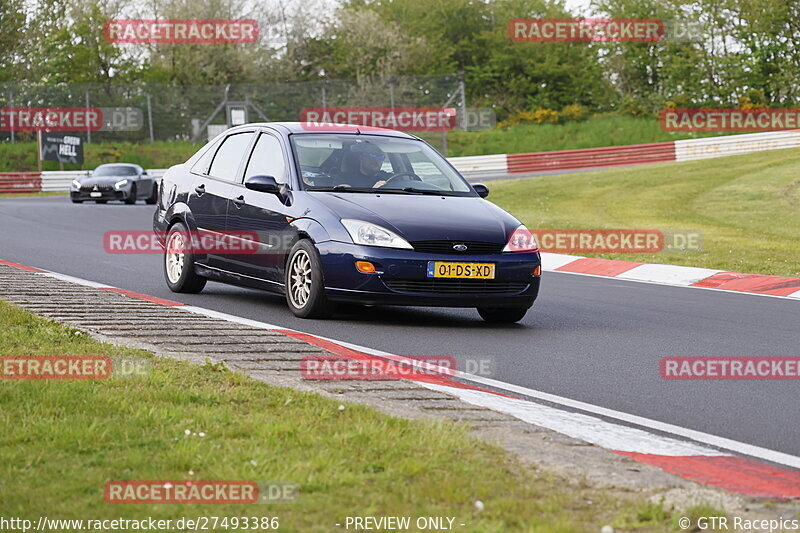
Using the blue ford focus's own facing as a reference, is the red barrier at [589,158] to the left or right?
on its left

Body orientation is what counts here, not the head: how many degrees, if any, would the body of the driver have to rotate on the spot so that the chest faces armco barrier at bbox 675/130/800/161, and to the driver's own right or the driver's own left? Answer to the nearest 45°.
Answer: approximately 135° to the driver's own left

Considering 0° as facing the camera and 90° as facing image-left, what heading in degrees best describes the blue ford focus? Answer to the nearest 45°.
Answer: approximately 315°

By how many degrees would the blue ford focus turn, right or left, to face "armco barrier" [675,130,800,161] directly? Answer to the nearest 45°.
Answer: approximately 90° to its left

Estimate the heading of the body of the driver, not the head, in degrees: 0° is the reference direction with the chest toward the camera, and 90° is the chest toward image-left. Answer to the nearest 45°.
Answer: approximately 315°

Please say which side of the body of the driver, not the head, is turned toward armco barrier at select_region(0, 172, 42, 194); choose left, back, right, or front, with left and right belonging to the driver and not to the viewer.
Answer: back

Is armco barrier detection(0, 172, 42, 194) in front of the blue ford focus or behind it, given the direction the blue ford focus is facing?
behind

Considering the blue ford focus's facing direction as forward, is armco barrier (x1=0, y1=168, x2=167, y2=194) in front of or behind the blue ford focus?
behind

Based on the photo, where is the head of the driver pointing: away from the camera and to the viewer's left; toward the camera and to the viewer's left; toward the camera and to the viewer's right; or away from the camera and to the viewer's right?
toward the camera and to the viewer's right

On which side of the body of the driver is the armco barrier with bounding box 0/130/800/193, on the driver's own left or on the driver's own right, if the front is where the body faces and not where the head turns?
on the driver's own left

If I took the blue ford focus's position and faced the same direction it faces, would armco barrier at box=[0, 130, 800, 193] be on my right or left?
on my left
